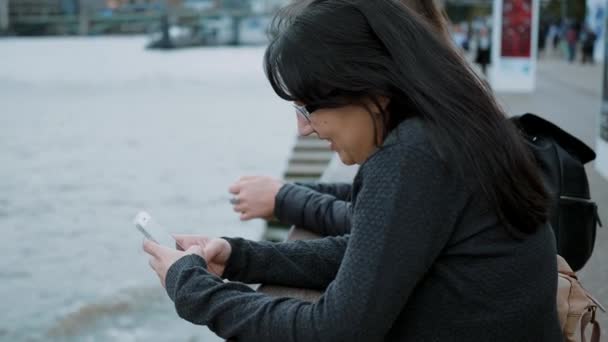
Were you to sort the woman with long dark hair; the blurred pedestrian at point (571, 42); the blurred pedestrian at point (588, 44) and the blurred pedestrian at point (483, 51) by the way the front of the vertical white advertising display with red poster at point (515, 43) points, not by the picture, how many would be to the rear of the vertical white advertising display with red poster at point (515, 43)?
3

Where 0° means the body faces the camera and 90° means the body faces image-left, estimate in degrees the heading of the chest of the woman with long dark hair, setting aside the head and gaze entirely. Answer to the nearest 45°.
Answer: approximately 90°

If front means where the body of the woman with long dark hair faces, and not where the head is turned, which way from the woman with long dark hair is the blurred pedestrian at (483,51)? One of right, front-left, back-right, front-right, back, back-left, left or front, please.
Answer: right

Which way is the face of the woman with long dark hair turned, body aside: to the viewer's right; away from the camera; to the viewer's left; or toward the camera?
to the viewer's left

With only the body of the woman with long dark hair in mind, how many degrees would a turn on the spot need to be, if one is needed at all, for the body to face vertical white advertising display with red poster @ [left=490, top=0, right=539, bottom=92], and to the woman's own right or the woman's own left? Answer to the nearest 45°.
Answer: approximately 90° to the woman's own right

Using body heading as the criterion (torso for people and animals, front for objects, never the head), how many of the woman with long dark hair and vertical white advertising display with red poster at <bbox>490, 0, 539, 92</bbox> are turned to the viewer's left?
1

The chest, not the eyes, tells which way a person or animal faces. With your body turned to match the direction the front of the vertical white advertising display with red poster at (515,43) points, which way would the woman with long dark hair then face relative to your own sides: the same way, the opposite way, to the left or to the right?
to the right

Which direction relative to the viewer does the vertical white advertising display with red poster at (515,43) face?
toward the camera
